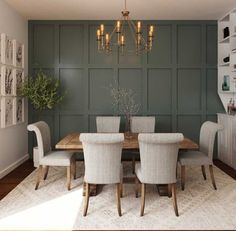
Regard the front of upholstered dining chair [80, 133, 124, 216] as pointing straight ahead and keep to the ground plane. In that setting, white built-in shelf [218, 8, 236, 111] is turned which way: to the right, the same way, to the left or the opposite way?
to the left

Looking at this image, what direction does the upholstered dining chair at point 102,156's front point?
away from the camera

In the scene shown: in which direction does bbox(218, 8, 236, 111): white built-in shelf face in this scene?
to the viewer's left

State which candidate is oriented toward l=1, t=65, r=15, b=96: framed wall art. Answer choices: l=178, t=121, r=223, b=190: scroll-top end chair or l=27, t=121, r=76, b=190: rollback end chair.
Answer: l=178, t=121, r=223, b=190: scroll-top end chair

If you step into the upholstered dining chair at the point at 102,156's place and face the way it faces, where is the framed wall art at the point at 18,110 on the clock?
The framed wall art is roughly at 11 o'clock from the upholstered dining chair.

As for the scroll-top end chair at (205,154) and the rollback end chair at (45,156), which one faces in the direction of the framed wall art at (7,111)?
the scroll-top end chair at (205,154)

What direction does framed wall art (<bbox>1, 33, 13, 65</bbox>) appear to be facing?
to the viewer's right

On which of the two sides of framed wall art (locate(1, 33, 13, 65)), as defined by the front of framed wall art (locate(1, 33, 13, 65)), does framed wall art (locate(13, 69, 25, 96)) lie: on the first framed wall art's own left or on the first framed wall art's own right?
on the first framed wall art's own left

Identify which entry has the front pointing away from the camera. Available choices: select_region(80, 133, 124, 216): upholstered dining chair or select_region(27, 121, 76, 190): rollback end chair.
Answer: the upholstered dining chair

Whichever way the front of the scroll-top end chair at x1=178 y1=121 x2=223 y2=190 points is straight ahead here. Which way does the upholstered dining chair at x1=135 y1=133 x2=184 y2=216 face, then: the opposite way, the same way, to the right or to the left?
to the right

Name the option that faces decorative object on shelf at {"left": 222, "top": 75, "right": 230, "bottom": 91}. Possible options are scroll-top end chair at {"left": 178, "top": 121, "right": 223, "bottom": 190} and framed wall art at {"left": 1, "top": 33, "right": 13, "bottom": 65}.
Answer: the framed wall art

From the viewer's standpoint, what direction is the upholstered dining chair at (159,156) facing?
away from the camera

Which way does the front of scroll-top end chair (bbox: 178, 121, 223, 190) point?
to the viewer's left

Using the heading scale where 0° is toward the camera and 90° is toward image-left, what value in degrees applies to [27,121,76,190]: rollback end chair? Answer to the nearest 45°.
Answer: approximately 270°

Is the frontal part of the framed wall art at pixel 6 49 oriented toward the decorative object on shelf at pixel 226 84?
yes
